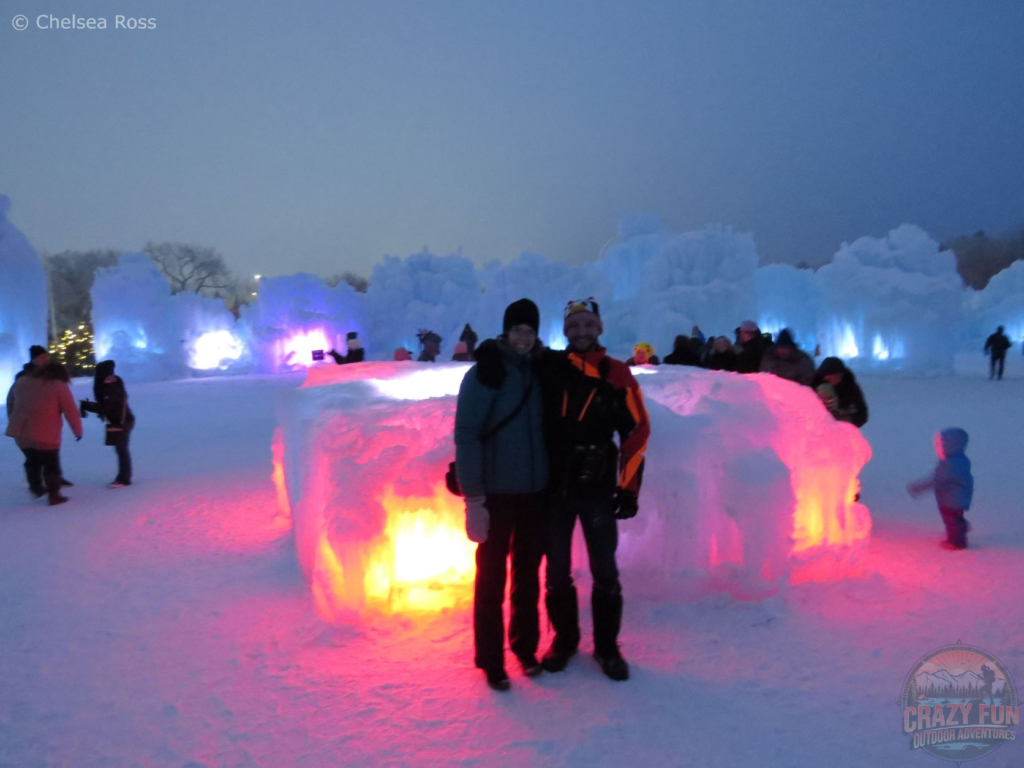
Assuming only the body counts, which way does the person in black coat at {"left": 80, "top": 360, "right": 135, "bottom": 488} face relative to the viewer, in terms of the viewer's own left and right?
facing to the left of the viewer

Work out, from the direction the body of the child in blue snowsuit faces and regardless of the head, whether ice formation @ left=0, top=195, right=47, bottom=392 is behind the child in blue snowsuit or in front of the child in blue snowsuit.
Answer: in front

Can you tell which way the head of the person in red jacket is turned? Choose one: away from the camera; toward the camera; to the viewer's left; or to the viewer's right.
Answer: away from the camera

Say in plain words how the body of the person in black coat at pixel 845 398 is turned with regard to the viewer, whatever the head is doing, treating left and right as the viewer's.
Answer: facing to the left of the viewer

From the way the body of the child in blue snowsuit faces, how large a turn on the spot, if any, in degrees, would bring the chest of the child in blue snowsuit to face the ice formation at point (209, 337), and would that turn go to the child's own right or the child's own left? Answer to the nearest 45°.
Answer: approximately 45° to the child's own right

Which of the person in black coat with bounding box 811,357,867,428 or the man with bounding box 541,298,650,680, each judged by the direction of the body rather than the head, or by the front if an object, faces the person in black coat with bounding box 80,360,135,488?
the person in black coat with bounding box 811,357,867,428

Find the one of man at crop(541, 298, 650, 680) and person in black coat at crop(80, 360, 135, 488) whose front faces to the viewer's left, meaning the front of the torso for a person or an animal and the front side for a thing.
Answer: the person in black coat

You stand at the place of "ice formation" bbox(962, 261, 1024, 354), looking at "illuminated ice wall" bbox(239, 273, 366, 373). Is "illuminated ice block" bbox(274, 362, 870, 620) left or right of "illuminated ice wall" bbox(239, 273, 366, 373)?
left

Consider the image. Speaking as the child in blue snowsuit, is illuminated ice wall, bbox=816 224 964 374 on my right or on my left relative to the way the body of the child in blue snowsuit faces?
on my right

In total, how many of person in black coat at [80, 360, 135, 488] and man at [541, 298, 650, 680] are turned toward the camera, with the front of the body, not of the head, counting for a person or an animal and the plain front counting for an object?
1

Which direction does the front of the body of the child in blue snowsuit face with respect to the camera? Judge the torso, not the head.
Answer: to the viewer's left

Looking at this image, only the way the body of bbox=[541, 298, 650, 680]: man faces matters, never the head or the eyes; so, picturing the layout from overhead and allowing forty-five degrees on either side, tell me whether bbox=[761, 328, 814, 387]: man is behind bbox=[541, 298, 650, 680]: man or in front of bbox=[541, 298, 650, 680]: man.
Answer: behind

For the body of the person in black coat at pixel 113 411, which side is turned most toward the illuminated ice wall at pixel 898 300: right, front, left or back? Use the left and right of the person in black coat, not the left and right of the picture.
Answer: back

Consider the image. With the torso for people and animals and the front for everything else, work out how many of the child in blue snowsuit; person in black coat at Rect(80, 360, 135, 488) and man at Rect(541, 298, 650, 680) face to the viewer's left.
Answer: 2
